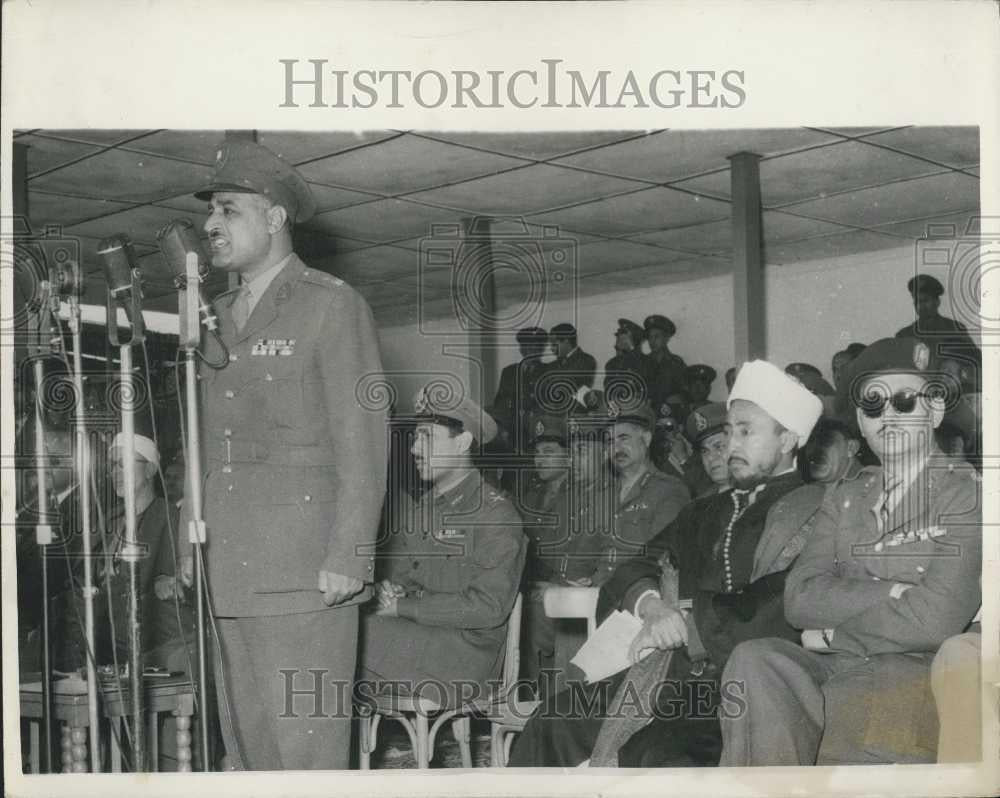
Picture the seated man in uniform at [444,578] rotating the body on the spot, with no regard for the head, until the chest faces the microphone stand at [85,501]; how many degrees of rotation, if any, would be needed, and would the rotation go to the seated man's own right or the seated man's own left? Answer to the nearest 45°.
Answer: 0° — they already face it

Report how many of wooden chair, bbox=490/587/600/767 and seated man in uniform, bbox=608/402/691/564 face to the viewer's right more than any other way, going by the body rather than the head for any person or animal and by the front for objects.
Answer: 0

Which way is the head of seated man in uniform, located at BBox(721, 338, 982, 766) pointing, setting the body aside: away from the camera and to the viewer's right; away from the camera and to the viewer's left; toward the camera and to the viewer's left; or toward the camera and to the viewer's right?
toward the camera and to the viewer's left

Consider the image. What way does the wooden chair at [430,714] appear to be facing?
to the viewer's left

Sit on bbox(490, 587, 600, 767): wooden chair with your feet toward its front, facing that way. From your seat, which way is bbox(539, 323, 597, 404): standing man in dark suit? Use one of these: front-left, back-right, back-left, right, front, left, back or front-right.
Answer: back-right

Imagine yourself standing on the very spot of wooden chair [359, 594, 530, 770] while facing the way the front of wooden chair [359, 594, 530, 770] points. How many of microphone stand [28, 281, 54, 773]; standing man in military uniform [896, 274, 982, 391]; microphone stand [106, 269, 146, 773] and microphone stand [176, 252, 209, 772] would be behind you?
1

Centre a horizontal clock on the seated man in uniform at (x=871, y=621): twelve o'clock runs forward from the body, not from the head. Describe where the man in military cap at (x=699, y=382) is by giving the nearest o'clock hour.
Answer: The man in military cap is roughly at 4 o'clock from the seated man in uniform.

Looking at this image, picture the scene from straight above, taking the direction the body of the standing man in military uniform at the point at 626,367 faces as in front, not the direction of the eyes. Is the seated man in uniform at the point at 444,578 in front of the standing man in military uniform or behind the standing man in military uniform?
in front

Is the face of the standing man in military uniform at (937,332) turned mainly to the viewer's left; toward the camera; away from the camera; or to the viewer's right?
toward the camera

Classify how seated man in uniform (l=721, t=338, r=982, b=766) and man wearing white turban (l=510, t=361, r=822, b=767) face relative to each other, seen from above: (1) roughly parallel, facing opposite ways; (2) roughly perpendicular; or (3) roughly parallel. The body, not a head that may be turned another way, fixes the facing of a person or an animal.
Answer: roughly parallel

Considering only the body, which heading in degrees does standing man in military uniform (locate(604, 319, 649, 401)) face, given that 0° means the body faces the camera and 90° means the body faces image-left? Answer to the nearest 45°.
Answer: approximately 45°

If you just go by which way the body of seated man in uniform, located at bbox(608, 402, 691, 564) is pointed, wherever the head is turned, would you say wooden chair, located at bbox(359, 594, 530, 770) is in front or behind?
in front

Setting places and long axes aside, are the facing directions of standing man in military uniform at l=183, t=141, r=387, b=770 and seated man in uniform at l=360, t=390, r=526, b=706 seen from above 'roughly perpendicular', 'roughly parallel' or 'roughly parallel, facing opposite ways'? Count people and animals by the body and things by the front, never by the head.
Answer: roughly parallel

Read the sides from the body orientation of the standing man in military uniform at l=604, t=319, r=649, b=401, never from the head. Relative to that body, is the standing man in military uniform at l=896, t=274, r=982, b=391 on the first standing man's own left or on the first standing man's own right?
on the first standing man's own left
